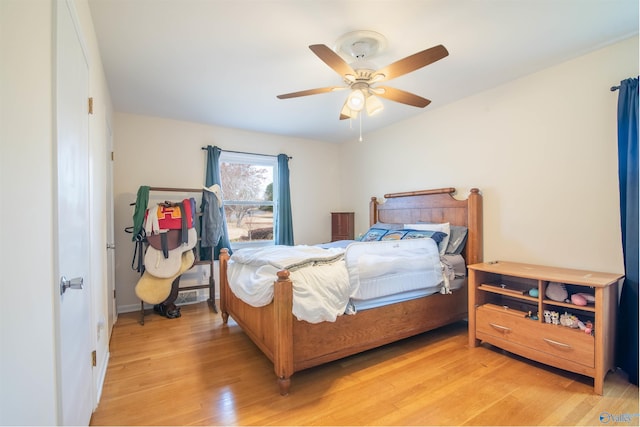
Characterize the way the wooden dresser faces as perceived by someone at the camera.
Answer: facing the viewer and to the left of the viewer

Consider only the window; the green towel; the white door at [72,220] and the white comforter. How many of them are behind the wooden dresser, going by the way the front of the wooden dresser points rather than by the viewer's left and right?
0

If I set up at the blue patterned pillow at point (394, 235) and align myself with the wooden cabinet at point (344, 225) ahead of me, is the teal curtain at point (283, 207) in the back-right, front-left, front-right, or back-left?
front-left

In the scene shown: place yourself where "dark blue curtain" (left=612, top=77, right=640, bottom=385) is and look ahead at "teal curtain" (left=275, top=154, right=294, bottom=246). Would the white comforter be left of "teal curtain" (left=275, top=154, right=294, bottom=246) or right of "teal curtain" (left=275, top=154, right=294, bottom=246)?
left

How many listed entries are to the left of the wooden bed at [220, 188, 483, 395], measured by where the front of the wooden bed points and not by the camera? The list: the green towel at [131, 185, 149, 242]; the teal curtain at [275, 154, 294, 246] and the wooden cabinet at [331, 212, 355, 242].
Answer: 0

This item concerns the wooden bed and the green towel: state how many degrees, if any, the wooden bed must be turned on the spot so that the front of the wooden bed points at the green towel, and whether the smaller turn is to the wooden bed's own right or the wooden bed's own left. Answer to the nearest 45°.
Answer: approximately 45° to the wooden bed's own right

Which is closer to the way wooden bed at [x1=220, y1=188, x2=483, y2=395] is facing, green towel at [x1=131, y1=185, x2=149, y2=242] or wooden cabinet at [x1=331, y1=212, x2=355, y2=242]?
the green towel

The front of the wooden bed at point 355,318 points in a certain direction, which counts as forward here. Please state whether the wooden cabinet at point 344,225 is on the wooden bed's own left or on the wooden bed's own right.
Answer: on the wooden bed's own right

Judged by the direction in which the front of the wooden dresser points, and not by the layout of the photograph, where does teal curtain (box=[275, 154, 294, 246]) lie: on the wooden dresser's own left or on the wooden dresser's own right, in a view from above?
on the wooden dresser's own right

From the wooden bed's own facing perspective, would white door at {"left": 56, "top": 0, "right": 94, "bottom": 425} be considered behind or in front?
in front

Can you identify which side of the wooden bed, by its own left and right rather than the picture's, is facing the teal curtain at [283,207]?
right

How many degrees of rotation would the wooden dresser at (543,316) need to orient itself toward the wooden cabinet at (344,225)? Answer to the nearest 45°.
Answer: approximately 90° to its right

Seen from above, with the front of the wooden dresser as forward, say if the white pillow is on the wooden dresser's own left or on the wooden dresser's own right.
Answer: on the wooden dresser's own right

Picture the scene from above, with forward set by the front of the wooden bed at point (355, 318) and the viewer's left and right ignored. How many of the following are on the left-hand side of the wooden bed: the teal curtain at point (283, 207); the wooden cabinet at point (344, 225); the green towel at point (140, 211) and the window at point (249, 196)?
0

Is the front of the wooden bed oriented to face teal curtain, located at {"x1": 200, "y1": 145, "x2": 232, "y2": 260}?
no
